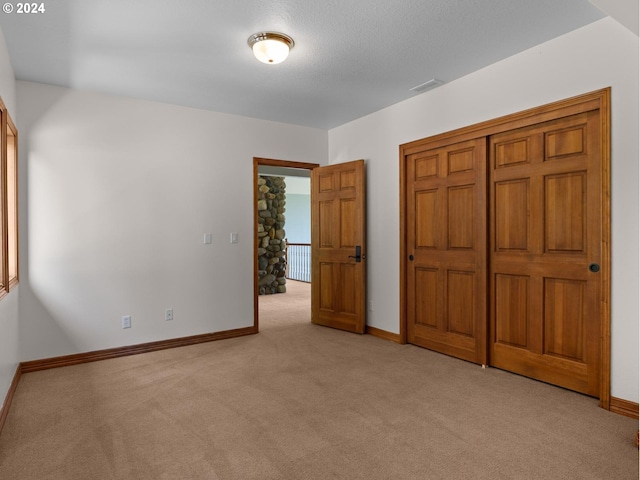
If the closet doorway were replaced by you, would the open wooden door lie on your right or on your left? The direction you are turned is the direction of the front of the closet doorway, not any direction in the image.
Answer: on your right

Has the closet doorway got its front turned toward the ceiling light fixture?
yes

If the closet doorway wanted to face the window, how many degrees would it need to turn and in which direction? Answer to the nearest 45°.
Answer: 0° — it already faces it

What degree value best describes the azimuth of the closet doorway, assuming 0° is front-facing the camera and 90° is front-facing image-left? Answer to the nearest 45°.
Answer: approximately 45°

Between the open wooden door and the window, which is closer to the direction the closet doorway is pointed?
the window

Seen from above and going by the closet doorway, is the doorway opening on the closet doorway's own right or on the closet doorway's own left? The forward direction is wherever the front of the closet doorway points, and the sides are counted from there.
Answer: on the closet doorway's own right
